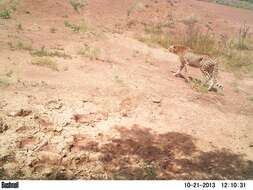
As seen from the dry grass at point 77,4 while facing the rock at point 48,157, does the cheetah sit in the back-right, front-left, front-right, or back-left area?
front-left

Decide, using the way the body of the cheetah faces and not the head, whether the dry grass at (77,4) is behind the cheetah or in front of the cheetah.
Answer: in front

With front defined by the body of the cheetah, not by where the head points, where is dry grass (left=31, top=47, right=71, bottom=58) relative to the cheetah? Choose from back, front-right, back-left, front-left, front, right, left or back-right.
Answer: front-left

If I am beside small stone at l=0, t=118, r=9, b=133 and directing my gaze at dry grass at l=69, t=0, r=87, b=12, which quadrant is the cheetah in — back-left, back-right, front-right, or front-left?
front-right

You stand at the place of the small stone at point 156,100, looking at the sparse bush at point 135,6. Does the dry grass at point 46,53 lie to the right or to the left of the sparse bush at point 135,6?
left

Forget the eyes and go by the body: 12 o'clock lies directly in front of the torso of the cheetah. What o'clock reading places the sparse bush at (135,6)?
The sparse bush is roughly at 1 o'clock from the cheetah.

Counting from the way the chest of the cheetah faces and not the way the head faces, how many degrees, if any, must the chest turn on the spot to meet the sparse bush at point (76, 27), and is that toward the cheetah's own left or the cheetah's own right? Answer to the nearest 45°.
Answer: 0° — it already faces it

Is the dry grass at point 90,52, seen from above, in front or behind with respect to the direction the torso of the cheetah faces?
in front

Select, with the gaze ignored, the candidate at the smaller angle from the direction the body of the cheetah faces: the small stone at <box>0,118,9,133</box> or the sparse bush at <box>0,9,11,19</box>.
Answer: the sparse bush

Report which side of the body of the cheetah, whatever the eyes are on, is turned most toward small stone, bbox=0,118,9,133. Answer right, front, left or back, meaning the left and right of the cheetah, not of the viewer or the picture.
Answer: left

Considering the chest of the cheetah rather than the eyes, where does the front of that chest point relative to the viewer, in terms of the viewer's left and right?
facing away from the viewer and to the left of the viewer

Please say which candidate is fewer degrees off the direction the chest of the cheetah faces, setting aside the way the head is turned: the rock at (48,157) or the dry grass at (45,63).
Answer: the dry grass
